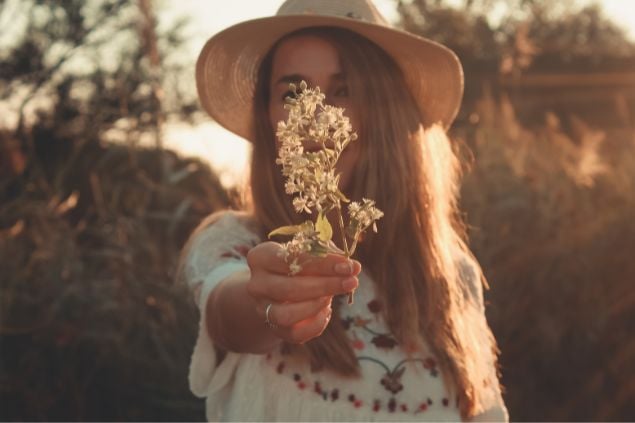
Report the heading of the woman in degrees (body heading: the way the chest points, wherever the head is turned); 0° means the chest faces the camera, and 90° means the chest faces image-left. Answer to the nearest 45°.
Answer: approximately 0°
